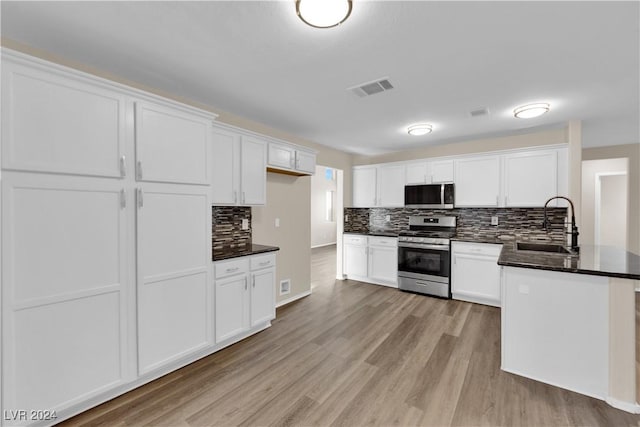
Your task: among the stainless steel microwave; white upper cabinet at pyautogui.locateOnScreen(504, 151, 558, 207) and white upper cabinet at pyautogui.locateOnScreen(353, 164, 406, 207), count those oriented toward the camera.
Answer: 3

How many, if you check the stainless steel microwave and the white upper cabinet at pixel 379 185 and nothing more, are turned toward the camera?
2

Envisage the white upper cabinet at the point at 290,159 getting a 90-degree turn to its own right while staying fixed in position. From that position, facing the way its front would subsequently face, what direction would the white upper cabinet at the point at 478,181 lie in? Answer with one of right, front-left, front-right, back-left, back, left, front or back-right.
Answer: back-left

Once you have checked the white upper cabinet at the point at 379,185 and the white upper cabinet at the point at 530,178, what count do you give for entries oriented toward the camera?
2

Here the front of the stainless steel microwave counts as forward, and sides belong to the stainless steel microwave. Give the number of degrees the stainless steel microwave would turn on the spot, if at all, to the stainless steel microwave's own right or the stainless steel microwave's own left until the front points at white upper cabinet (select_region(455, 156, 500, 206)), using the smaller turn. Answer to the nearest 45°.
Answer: approximately 90° to the stainless steel microwave's own left

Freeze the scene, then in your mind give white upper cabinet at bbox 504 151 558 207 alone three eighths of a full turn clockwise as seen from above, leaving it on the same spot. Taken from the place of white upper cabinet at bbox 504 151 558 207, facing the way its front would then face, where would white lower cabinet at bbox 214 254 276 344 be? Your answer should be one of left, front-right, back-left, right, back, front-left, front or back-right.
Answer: left

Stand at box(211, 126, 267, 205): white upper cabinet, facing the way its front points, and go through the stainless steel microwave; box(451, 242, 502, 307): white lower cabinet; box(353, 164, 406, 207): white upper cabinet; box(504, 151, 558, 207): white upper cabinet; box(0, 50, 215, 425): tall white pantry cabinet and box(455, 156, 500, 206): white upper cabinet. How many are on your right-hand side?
1

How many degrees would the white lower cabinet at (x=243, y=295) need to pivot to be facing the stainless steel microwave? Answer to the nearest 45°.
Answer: approximately 45° to its left

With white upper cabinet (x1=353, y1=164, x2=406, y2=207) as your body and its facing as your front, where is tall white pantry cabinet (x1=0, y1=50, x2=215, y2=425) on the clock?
The tall white pantry cabinet is roughly at 1 o'clock from the white upper cabinet.

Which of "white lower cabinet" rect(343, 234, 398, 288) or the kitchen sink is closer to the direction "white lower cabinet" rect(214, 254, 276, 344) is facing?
the kitchen sink

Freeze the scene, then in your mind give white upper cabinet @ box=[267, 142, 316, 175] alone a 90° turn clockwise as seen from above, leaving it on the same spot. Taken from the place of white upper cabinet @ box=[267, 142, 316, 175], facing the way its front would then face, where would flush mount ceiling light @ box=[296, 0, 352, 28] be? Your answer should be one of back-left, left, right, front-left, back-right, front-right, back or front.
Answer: front-left

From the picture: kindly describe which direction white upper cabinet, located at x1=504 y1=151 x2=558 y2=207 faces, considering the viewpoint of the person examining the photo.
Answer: facing the viewer

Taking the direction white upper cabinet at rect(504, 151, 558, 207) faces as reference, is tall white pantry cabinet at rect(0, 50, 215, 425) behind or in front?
in front

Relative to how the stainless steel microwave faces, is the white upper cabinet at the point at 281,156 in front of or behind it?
in front

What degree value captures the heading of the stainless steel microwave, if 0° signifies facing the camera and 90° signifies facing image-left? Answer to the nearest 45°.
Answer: approximately 0°

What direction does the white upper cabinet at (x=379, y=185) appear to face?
toward the camera

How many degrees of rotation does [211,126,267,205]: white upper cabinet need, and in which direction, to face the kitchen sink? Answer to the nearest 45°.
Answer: approximately 45° to its left
